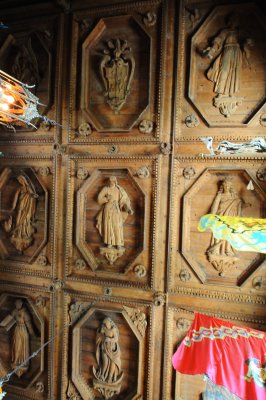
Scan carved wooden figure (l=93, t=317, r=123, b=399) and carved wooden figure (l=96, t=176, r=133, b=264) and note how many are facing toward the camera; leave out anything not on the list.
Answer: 2

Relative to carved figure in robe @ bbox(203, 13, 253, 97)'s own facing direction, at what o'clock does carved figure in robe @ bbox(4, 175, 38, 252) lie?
carved figure in robe @ bbox(4, 175, 38, 252) is roughly at 3 o'clock from carved figure in robe @ bbox(203, 13, 253, 97).

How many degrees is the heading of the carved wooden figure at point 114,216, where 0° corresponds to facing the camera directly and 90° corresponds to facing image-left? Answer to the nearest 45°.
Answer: approximately 0°

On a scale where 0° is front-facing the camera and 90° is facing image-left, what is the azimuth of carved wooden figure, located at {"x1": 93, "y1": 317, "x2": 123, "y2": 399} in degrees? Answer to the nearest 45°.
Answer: approximately 0°

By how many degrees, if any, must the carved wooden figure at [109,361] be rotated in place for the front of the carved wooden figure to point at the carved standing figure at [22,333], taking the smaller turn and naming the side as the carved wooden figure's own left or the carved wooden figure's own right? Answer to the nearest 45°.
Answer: approximately 90° to the carved wooden figure's own right
